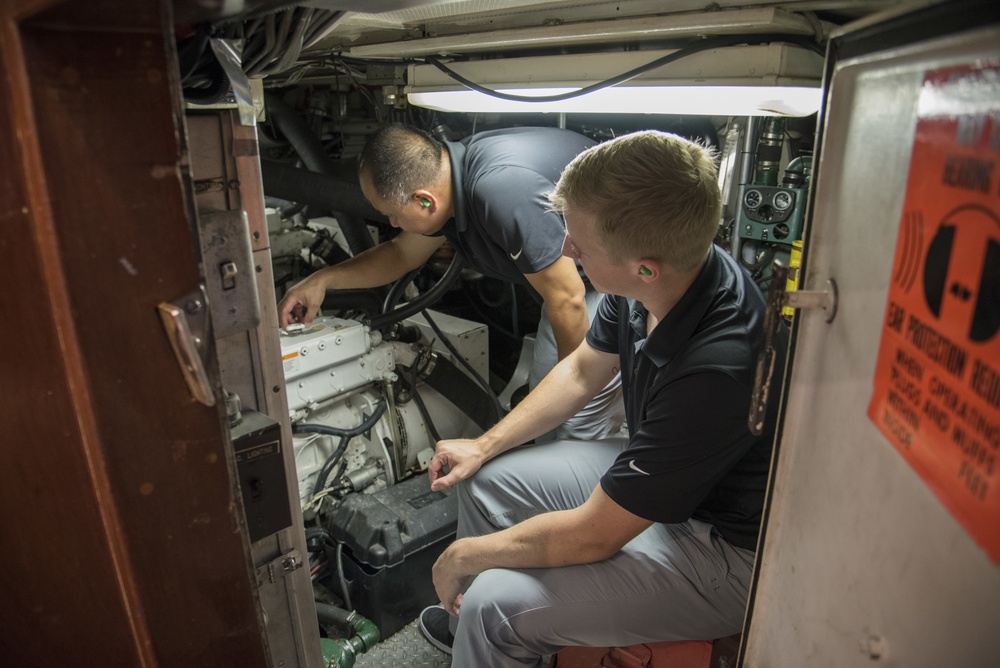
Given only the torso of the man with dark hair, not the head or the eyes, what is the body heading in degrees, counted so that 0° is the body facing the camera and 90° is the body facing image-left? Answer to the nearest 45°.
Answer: approximately 90°

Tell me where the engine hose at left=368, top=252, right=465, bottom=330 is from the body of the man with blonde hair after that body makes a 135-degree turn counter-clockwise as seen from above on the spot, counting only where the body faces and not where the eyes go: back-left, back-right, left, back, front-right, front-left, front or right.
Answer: back

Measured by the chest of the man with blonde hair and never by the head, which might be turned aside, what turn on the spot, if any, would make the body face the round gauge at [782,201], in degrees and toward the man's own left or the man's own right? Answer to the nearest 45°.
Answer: approximately 135° to the man's own right

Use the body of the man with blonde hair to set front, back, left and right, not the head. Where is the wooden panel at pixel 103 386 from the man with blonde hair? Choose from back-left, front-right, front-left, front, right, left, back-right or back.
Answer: front-left

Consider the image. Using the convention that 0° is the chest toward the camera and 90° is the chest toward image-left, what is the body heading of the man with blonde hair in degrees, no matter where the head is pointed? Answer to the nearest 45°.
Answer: approximately 90°

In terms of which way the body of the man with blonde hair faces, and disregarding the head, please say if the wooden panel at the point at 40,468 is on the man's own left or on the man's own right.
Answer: on the man's own left

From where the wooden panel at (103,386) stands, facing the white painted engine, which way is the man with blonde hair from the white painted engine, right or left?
right

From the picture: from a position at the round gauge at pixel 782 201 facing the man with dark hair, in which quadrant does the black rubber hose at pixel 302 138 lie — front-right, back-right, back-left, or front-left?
front-right

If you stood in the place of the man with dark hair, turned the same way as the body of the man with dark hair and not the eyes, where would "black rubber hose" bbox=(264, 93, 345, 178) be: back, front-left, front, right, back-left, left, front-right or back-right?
front-right

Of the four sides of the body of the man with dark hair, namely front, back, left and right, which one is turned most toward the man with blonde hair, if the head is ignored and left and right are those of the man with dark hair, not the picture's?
left

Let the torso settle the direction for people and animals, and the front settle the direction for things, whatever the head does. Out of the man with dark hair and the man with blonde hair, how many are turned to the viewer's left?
2
